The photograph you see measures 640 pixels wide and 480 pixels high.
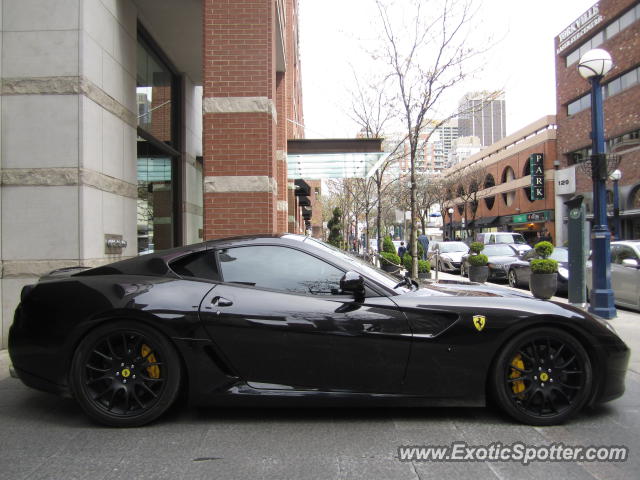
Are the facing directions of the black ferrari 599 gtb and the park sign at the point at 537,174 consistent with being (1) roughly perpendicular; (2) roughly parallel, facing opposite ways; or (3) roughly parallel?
roughly perpendicular

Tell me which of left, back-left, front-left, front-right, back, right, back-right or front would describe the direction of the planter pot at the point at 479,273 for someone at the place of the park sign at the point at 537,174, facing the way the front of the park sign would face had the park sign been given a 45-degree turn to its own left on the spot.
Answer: front-right

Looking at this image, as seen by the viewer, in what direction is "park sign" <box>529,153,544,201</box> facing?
toward the camera

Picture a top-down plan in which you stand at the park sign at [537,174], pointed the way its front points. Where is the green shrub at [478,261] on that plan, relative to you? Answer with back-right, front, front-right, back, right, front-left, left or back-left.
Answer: front

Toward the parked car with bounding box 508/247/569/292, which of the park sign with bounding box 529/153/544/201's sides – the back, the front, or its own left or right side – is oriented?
front

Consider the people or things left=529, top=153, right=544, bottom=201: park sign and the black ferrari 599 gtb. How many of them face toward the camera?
1

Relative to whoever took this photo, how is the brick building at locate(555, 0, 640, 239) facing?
facing the viewer and to the left of the viewer

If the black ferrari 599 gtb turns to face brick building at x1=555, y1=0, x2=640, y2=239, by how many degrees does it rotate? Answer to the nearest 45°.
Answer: approximately 45° to its left

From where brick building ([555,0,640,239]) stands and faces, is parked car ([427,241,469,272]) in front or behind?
in front

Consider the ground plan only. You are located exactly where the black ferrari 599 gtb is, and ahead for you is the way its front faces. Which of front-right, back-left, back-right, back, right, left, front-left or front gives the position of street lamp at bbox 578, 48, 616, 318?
front-left

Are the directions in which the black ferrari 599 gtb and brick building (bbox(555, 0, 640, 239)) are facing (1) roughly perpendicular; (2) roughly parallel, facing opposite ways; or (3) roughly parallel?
roughly parallel, facing opposite ways

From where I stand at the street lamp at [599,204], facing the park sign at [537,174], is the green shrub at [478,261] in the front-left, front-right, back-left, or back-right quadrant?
front-left

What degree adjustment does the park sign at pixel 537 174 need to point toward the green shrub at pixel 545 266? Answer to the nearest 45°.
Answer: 0° — it already faces it

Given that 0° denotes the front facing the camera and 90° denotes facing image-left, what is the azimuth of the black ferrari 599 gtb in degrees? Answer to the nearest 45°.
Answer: approximately 270°
